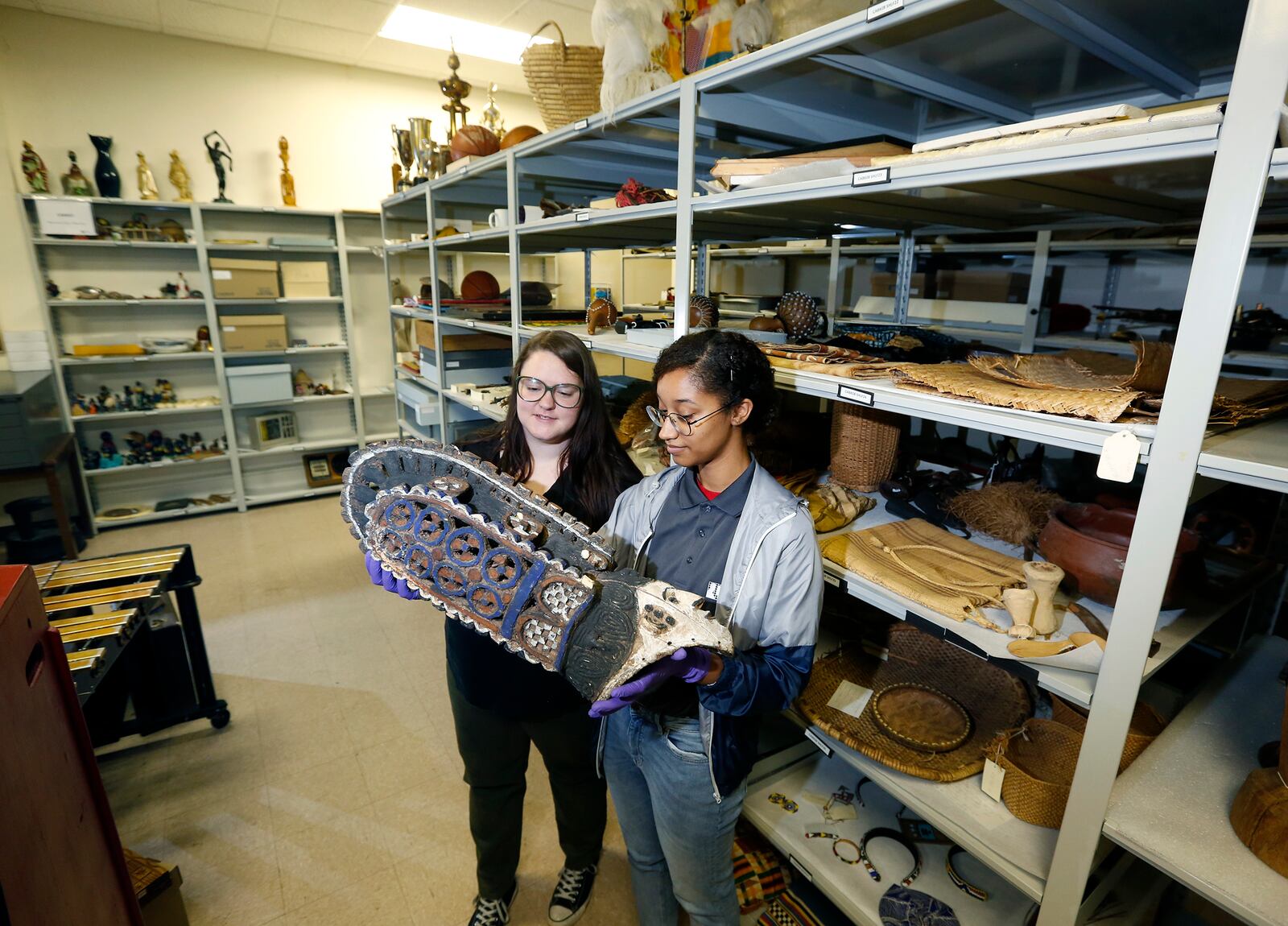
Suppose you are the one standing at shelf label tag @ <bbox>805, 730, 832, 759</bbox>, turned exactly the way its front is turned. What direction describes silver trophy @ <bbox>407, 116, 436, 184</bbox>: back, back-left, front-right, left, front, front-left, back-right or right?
right

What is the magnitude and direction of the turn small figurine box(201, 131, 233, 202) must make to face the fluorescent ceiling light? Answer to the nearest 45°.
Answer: approximately 45° to its left

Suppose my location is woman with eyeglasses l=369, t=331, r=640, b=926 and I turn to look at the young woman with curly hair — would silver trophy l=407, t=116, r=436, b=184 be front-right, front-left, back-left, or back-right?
back-left

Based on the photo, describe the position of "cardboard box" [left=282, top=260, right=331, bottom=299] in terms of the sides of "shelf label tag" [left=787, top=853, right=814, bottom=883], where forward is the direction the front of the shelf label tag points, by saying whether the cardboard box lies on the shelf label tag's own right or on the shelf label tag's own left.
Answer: on the shelf label tag's own right

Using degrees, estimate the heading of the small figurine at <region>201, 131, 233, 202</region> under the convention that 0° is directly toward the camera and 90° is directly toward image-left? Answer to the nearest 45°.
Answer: approximately 0°

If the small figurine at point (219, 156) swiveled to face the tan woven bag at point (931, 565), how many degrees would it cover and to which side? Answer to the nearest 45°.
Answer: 0° — it already faces it

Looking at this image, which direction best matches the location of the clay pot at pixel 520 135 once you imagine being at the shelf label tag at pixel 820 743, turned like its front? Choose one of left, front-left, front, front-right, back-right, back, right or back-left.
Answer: right

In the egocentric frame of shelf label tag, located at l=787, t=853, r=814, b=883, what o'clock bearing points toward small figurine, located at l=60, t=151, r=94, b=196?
The small figurine is roughly at 2 o'clock from the shelf label tag.

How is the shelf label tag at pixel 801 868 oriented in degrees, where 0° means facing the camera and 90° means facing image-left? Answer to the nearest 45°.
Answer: approximately 45°

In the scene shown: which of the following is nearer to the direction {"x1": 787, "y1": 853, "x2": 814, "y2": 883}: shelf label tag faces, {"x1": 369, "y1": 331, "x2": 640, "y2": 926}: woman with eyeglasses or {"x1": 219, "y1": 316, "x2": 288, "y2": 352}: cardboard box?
the woman with eyeglasses

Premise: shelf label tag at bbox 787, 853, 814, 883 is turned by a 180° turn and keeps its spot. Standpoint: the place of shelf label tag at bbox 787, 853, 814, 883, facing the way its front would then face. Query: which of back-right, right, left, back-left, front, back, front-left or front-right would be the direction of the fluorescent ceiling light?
left

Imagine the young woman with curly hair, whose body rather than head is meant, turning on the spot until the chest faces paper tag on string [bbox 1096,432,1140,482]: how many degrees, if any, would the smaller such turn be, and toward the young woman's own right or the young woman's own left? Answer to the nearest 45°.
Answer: approximately 135° to the young woman's own left

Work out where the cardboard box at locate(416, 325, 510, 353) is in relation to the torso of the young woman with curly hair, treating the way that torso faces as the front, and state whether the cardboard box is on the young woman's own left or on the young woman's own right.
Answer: on the young woman's own right
